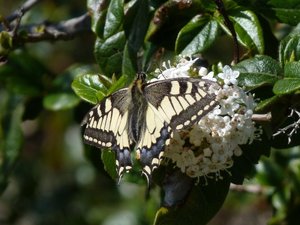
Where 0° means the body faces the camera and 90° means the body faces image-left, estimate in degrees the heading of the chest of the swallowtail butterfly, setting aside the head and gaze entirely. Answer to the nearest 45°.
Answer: approximately 180°
